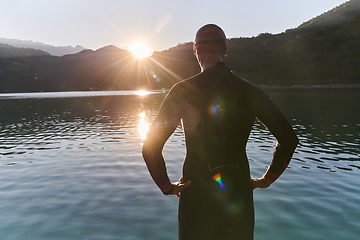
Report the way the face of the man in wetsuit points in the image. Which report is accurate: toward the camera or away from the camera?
away from the camera

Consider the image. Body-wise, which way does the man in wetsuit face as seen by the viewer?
away from the camera
